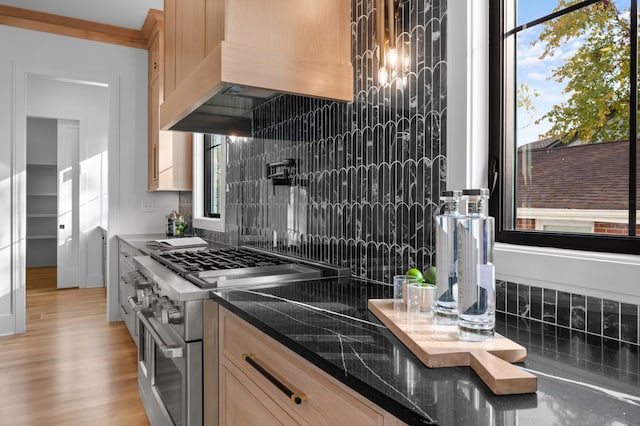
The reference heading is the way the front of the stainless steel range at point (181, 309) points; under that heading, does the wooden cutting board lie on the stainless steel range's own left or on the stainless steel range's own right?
on the stainless steel range's own left

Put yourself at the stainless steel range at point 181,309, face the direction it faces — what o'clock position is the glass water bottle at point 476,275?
The glass water bottle is roughly at 8 o'clock from the stainless steel range.

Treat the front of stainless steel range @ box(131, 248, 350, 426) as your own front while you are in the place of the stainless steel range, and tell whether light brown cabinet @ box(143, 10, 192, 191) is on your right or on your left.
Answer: on your right

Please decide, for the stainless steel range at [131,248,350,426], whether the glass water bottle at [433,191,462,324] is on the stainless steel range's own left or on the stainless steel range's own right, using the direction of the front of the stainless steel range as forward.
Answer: on the stainless steel range's own left

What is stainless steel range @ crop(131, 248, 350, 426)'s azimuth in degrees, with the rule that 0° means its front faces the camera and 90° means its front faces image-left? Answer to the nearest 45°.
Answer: approximately 90°

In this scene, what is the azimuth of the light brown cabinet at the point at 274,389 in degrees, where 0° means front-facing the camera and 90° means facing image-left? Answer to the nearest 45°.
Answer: approximately 45°
